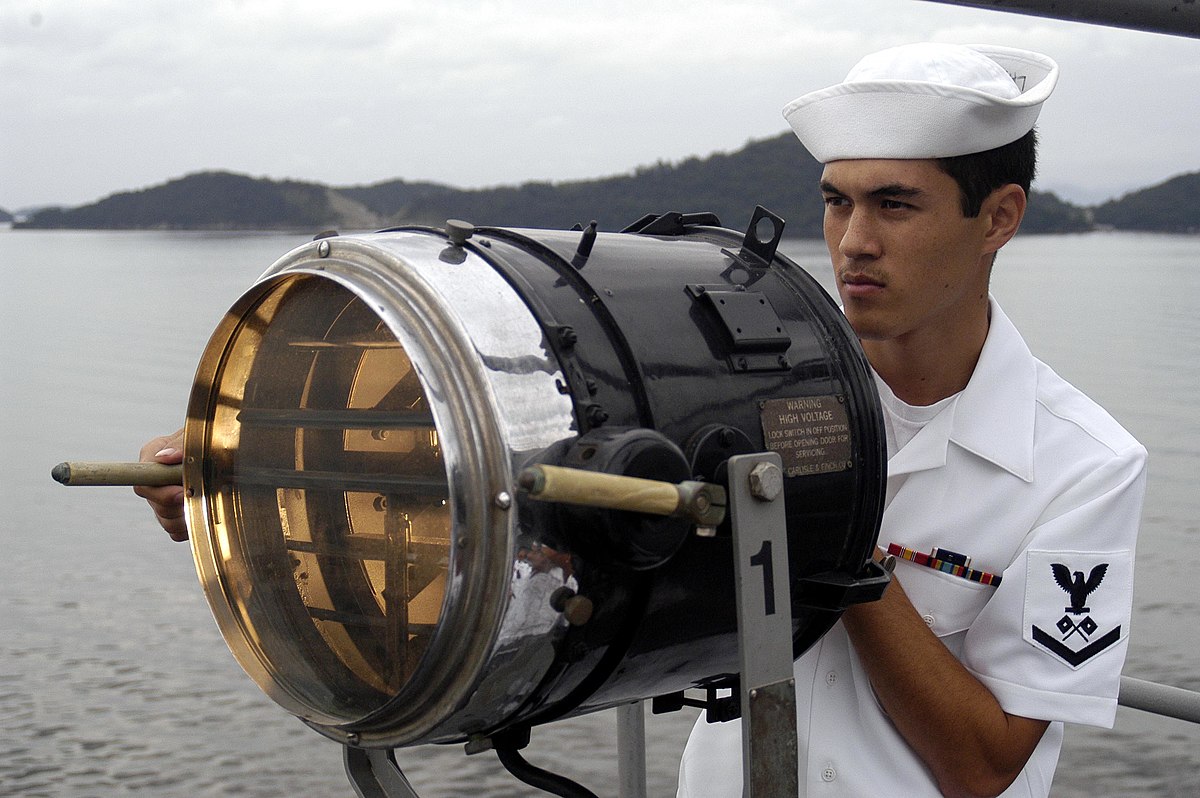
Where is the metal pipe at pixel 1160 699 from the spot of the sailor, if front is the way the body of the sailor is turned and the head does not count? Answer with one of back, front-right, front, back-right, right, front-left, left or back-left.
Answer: back

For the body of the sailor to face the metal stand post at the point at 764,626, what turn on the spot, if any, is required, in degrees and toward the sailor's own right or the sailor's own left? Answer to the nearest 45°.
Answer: approximately 45° to the sailor's own left

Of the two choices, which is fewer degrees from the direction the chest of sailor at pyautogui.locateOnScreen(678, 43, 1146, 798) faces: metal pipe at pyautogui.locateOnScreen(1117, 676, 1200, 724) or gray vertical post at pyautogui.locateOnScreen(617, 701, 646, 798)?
the gray vertical post

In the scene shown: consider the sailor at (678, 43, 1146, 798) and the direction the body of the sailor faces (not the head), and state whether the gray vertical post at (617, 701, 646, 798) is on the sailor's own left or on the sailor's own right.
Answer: on the sailor's own right

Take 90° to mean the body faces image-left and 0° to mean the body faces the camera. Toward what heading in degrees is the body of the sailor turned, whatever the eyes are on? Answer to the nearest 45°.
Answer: approximately 45°
